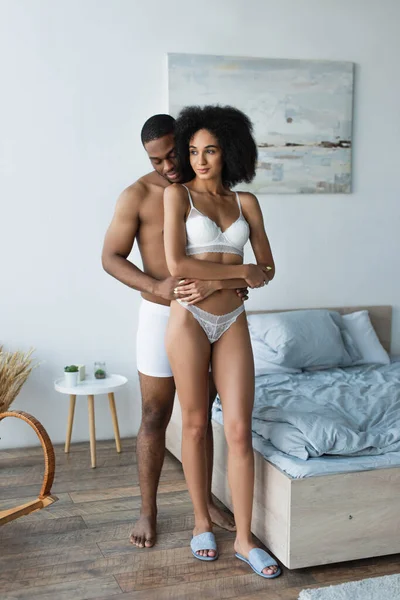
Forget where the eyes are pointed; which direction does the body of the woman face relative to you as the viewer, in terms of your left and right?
facing the viewer

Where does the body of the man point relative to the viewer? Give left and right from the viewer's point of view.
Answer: facing the viewer and to the right of the viewer

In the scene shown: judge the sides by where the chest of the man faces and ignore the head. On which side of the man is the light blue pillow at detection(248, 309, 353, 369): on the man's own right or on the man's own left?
on the man's own left

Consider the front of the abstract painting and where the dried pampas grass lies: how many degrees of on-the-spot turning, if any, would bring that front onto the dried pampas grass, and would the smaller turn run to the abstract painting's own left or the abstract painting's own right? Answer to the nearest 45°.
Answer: approximately 45° to the abstract painting's own right

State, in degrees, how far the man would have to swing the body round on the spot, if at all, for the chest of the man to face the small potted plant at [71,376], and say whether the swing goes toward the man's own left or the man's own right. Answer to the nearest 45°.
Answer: approximately 180°

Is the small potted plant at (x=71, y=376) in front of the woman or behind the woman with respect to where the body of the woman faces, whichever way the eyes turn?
behind

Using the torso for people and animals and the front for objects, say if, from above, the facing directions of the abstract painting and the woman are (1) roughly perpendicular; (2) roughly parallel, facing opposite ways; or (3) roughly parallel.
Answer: roughly parallel

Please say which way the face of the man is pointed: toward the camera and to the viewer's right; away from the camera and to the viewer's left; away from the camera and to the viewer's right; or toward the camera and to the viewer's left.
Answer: toward the camera and to the viewer's right

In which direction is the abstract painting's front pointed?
toward the camera

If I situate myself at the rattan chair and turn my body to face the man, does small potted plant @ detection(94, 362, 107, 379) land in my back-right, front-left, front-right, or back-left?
front-left
